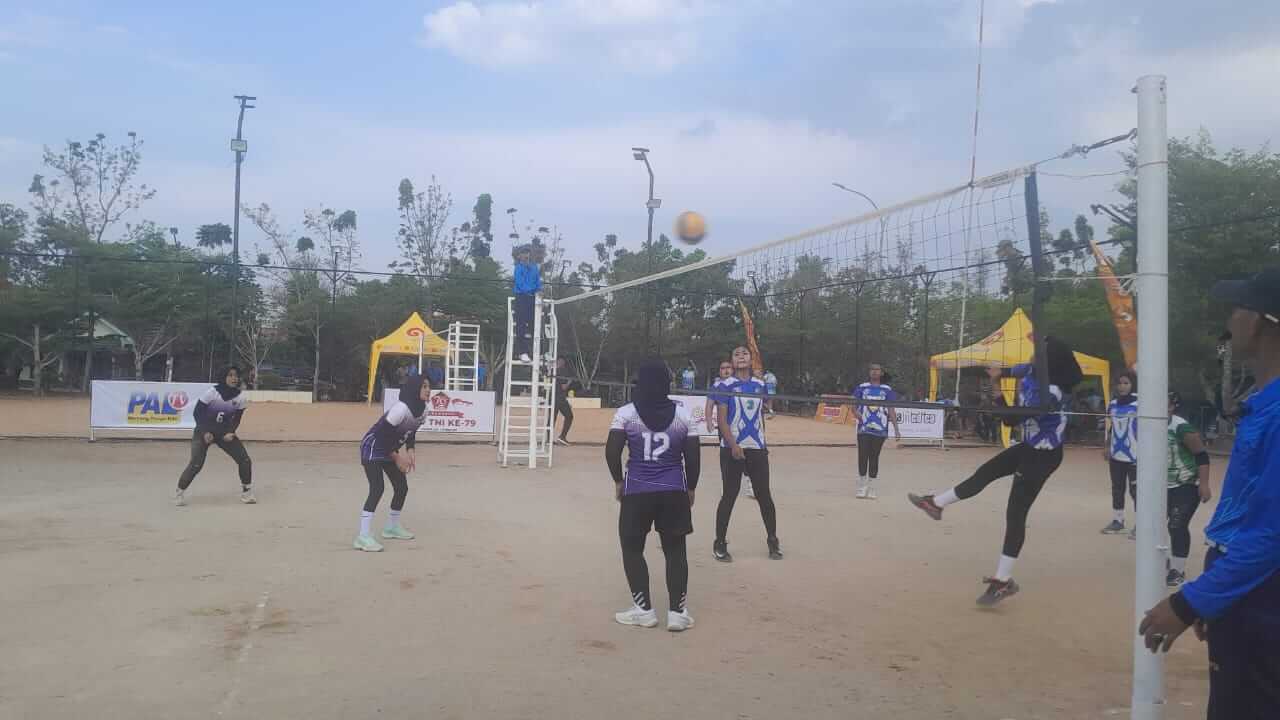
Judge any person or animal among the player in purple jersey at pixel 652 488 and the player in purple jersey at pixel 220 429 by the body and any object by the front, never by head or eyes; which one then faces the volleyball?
the player in purple jersey at pixel 652 488

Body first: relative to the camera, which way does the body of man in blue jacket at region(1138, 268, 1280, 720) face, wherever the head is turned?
to the viewer's left

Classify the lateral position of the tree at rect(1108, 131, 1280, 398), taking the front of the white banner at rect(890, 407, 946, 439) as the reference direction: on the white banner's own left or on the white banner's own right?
on the white banner's own left

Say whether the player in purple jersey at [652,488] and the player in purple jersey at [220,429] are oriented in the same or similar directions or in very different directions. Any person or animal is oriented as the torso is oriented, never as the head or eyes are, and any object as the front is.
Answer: very different directions

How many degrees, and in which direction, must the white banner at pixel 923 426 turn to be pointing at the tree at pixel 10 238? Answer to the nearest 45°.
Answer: approximately 90° to its right

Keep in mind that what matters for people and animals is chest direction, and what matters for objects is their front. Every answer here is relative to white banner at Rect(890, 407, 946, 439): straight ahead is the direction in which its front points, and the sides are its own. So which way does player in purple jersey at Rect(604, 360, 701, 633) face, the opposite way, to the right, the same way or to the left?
the opposite way

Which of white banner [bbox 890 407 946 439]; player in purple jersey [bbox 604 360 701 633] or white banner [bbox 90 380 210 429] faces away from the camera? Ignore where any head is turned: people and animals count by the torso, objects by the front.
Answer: the player in purple jersey

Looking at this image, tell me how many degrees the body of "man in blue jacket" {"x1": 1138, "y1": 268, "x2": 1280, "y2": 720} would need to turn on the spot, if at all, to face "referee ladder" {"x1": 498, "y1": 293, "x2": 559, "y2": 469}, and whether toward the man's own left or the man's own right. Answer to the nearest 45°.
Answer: approximately 45° to the man's own right

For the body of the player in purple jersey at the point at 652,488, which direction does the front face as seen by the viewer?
away from the camera

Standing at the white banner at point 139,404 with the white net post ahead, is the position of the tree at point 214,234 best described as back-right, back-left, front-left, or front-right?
back-left
